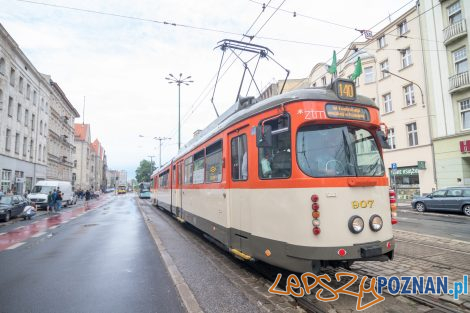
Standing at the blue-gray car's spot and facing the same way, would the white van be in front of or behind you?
in front

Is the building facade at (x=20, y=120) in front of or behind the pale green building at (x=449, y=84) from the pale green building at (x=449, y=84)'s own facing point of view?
in front

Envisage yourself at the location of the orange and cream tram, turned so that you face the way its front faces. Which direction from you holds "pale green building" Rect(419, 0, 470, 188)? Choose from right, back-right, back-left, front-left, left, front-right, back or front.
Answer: left

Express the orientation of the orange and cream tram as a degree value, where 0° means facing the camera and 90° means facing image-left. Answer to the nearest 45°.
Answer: approximately 315°

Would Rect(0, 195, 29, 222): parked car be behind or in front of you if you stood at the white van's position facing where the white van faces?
in front

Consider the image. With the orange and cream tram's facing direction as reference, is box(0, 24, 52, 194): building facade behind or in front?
behind

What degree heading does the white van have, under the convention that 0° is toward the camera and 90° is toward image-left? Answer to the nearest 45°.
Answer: approximately 45°

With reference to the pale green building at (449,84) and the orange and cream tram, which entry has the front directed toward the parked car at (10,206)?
the pale green building

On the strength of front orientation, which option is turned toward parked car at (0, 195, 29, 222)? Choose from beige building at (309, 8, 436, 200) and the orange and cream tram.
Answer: the beige building

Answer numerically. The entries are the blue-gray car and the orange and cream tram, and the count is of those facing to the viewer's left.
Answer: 1

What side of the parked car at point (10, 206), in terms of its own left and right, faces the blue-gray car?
left

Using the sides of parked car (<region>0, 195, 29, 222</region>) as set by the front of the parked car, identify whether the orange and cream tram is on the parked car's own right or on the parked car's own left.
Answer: on the parked car's own left

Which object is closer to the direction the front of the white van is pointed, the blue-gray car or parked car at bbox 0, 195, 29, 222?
the parked car

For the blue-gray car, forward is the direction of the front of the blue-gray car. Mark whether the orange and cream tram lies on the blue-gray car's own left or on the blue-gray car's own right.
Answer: on the blue-gray car's own left
